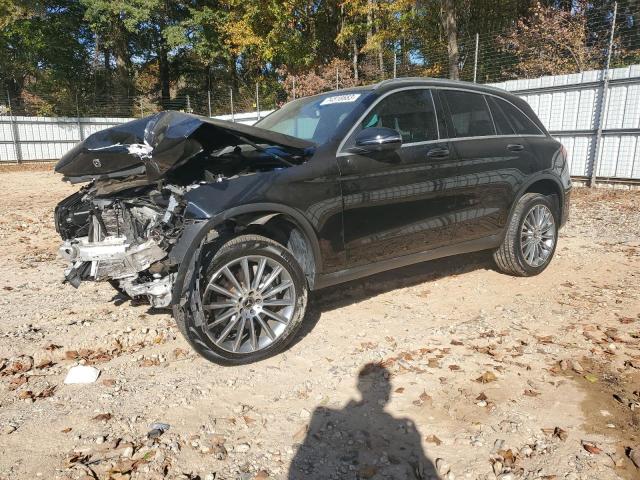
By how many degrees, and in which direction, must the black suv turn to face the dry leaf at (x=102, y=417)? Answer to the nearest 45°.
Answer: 0° — it already faces it

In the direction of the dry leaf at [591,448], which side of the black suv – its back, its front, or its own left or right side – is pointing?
left

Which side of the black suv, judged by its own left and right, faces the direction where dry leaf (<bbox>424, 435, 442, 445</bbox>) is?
left

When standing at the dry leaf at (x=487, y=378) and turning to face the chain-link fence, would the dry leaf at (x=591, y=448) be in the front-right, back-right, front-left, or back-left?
back-right

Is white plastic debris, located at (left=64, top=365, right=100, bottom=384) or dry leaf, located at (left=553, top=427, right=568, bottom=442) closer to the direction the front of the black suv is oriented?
the white plastic debris

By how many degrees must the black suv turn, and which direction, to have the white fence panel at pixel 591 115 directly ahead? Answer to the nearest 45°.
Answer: approximately 180°

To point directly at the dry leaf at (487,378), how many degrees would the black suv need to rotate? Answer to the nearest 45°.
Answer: approximately 90° to its left

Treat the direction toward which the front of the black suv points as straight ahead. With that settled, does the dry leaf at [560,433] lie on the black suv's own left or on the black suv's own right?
on the black suv's own left

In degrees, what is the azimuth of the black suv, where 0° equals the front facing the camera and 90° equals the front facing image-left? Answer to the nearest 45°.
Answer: approximately 45°
